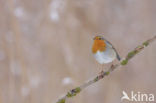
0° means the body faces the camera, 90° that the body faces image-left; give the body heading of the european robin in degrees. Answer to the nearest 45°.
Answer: approximately 45°
